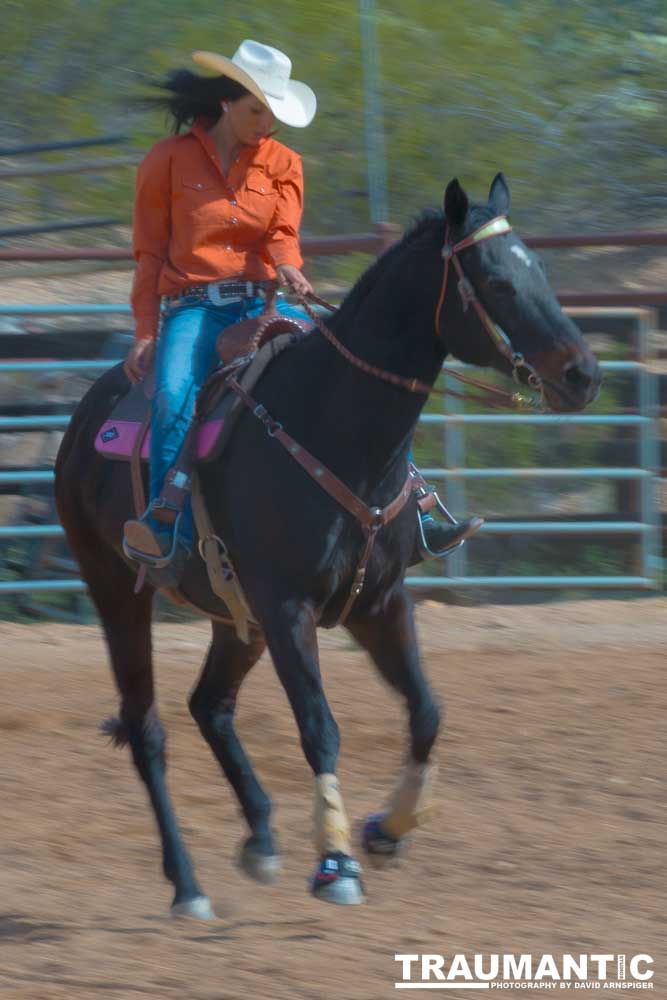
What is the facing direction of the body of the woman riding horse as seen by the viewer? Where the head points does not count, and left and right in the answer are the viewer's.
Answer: facing the viewer and to the right of the viewer

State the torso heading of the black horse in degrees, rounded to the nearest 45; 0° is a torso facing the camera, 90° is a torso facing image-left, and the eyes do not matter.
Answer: approximately 315°

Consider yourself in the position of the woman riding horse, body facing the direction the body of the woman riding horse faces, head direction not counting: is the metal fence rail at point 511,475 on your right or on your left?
on your left
